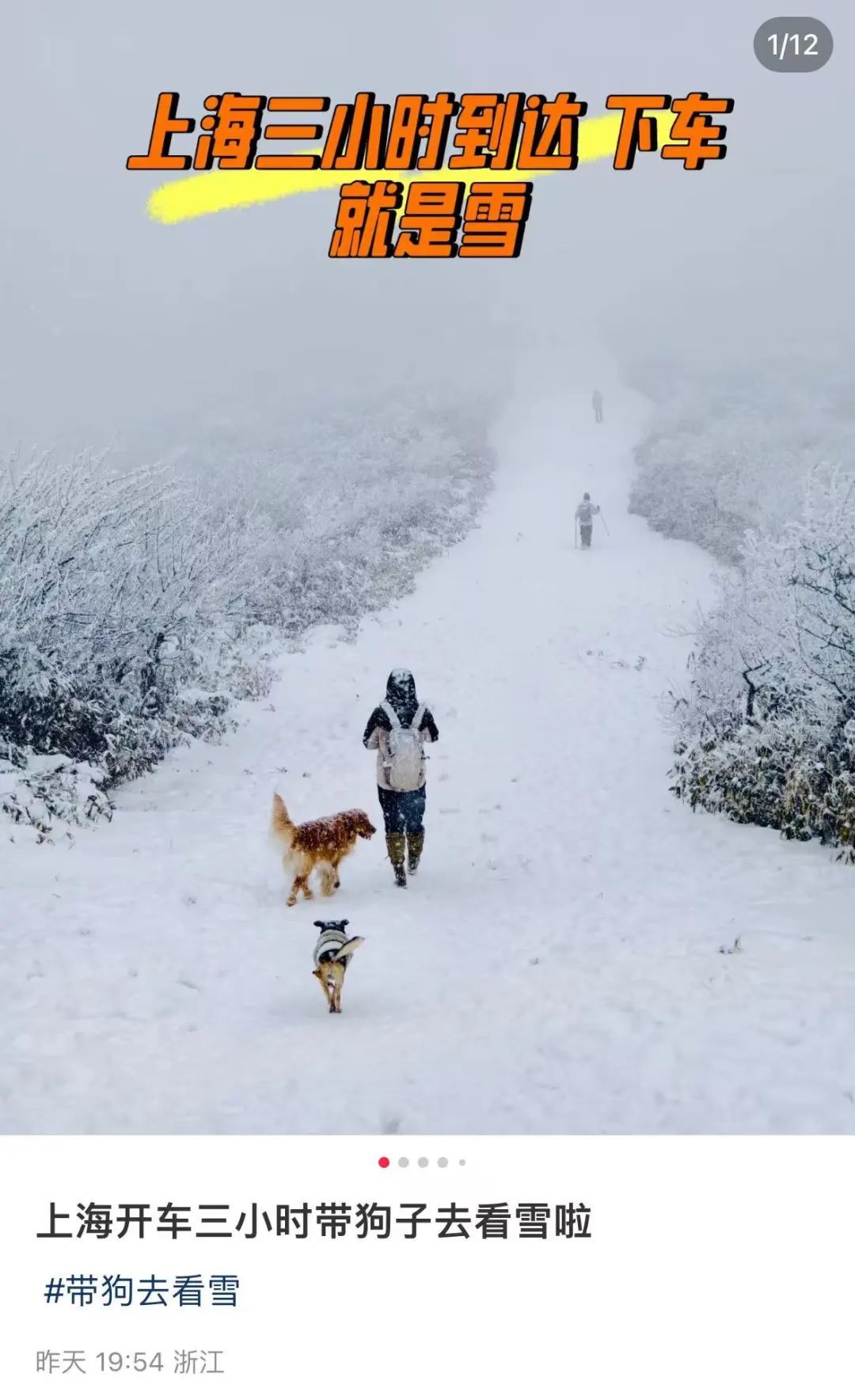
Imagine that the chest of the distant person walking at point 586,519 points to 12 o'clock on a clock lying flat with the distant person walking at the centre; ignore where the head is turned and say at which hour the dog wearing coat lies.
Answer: The dog wearing coat is roughly at 6 o'clock from the distant person walking.

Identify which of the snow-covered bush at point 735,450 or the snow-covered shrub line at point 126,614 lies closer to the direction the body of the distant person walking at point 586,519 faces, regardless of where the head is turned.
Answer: the snow-covered bush

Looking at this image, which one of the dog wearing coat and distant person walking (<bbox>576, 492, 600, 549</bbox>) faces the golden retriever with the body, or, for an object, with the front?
the dog wearing coat

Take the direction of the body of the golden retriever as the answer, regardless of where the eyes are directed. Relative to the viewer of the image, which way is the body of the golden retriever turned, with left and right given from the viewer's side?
facing away from the viewer and to the right of the viewer

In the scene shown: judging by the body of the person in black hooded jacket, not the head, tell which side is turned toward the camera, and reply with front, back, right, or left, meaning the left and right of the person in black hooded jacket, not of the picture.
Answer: back

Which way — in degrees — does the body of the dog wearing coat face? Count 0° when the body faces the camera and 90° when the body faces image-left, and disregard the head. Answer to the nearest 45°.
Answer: approximately 180°

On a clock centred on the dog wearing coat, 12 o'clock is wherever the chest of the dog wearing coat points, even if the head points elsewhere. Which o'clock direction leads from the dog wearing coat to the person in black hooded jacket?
The person in black hooded jacket is roughly at 12 o'clock from the dog wearing coat.

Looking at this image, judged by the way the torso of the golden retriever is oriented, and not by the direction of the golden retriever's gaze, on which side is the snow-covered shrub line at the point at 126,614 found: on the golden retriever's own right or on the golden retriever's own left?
on the golden retriever's own left
